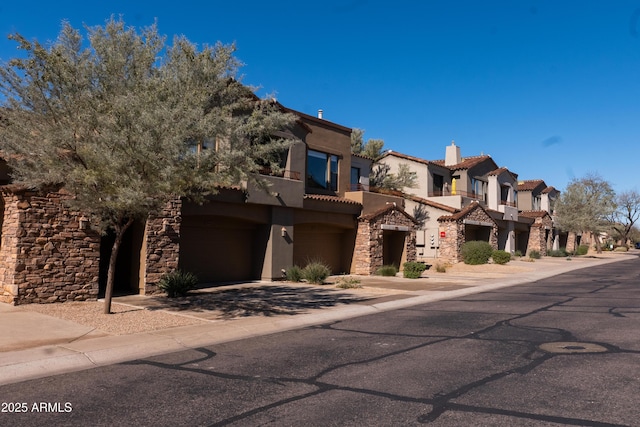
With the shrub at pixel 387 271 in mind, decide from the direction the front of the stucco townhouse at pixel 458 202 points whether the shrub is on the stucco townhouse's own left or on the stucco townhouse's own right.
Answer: on the stucco townhouse's own right

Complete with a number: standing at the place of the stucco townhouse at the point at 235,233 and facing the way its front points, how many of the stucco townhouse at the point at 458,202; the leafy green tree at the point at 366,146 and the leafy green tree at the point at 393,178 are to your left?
3

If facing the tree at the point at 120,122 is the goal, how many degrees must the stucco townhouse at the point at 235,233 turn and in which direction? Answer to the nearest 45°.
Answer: approximately 45° to its right

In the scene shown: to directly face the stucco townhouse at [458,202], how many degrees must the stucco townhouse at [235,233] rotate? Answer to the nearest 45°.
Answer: approximately 90° to its left

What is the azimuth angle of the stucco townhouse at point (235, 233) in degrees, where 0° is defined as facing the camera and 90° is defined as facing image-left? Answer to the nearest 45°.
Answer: approximately 315°

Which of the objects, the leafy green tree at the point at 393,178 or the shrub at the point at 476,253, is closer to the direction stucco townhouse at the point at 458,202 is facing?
the shrub

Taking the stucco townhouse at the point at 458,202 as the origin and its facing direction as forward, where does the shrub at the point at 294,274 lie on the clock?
The shrub is roughly at 2 o'clock from the stucco townhouse.

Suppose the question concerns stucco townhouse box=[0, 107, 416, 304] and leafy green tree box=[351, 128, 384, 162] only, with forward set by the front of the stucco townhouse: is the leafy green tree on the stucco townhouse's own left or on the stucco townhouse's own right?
on the stucco townhouse's own left

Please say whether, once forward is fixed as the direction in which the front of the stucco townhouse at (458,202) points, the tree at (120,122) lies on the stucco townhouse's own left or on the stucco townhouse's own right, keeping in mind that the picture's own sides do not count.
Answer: on the stucco townhouse's own right

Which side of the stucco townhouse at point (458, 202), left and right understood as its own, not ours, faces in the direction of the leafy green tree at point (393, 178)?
right

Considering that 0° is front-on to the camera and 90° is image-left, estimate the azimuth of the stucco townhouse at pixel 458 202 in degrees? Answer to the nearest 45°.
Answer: approximately 315°

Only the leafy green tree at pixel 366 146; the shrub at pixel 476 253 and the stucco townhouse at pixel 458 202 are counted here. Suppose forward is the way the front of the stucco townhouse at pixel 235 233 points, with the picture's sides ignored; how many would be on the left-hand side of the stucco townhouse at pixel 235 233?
3

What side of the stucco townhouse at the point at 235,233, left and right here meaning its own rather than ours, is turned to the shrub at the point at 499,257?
left

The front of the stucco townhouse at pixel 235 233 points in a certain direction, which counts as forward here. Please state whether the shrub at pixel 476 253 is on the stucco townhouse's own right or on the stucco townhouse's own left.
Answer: on the stucco townhouse's own left

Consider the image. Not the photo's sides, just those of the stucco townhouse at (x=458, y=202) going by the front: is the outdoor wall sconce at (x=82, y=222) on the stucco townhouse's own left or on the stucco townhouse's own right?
on the stucco townhouse's own right
